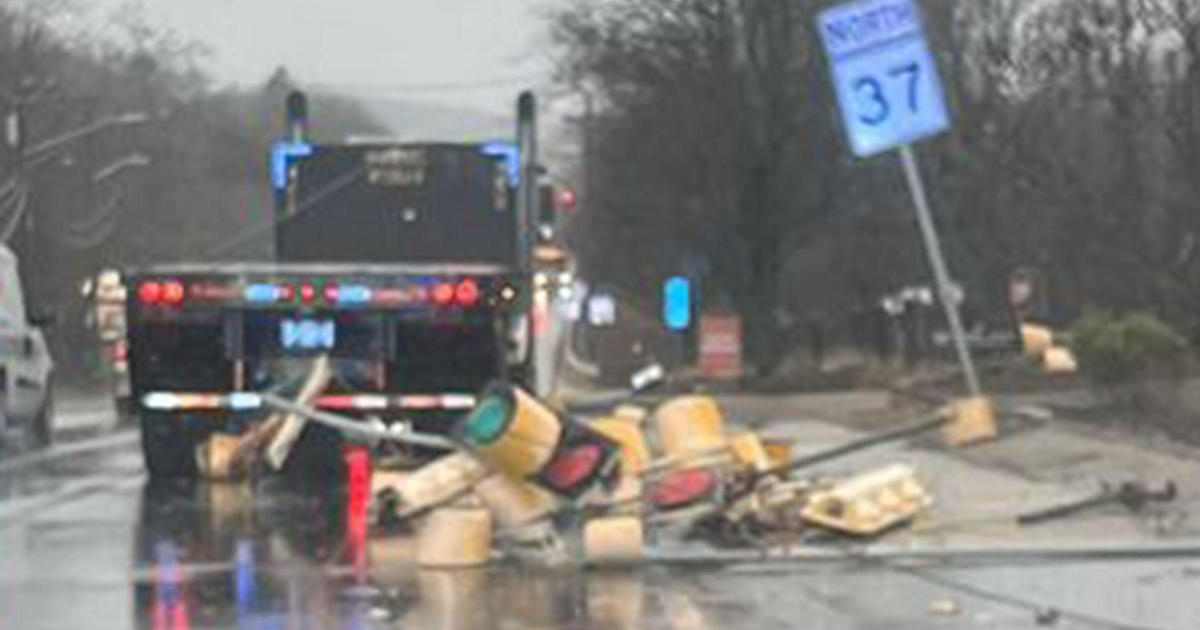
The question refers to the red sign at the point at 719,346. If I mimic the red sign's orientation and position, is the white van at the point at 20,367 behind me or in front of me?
in front

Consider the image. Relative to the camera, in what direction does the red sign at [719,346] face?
facing the viewer

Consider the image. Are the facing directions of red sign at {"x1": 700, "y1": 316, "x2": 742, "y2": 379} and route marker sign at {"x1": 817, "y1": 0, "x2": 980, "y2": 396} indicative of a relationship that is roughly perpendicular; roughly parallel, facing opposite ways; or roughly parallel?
roughly parallel

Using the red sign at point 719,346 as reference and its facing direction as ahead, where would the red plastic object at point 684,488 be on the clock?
The red plastic object is roughly at 12 o'clock from the red sign.

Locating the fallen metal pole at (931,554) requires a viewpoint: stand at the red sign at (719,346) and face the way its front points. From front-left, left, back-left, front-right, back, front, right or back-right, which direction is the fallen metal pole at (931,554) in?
front

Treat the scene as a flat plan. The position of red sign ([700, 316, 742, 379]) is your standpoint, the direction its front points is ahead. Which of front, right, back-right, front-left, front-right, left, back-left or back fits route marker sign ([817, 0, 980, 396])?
front

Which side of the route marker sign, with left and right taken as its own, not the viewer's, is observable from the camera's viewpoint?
front

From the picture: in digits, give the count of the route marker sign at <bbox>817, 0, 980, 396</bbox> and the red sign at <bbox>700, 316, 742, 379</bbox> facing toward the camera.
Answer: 2

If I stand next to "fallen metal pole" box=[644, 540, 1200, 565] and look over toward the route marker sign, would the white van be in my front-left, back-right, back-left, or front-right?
front-left

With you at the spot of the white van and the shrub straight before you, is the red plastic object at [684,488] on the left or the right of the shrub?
right
